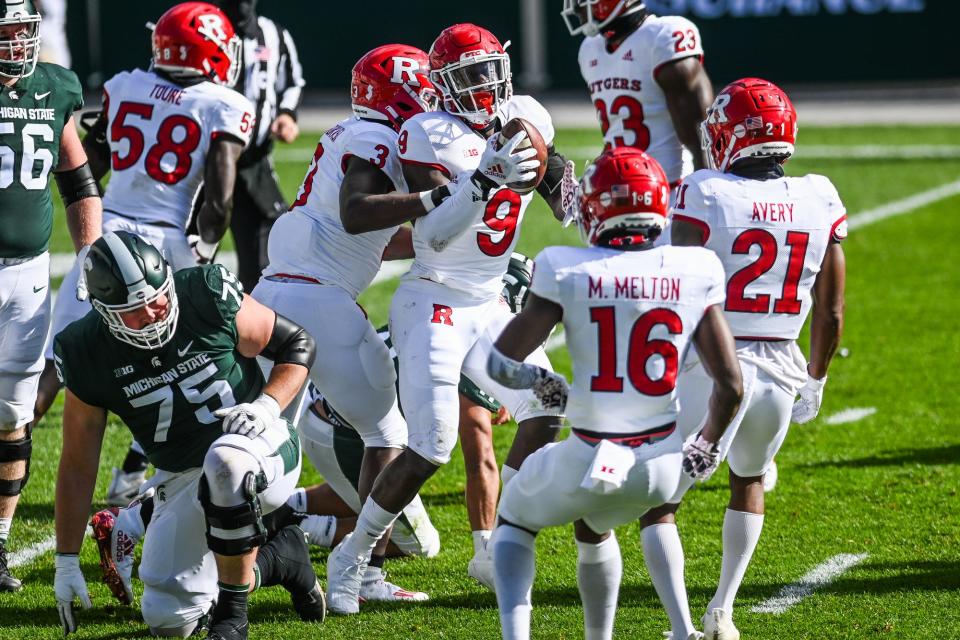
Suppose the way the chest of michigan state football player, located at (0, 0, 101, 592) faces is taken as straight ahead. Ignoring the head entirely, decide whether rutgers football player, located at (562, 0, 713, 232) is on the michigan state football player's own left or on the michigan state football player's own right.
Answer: on the michigan state football player's own left

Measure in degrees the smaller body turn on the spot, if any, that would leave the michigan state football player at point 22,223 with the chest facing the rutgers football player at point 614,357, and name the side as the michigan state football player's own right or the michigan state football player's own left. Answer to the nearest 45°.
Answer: approximately 45° to the michigan state football player's own left

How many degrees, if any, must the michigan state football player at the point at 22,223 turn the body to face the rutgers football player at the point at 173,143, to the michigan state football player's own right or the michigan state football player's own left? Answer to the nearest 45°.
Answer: approximately 135° to the michigan state football player's own left

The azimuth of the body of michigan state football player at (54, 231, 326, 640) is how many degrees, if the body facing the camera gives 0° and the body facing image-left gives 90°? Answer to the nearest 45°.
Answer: approximately 0°

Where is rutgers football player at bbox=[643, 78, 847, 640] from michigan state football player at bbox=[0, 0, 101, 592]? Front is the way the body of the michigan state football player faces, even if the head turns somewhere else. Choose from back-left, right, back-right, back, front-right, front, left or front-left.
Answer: front-left

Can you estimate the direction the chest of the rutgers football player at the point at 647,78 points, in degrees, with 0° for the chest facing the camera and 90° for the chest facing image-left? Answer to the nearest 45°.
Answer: approximately 45°

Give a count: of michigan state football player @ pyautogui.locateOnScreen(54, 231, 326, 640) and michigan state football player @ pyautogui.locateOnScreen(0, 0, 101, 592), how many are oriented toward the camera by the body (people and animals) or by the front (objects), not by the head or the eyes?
2

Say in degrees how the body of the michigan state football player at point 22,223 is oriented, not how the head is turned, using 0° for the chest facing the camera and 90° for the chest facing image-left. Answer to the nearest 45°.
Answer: approximately 0°

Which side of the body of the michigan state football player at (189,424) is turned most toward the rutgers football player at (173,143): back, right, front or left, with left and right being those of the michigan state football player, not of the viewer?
back

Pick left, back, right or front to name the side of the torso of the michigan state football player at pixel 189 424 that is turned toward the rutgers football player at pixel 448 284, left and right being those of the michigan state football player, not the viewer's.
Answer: left
